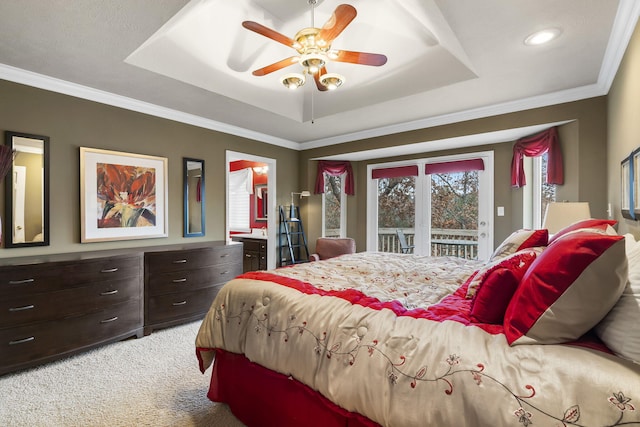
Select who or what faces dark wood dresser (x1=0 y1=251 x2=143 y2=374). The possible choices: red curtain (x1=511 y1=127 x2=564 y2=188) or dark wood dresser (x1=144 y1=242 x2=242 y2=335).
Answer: the red curtain

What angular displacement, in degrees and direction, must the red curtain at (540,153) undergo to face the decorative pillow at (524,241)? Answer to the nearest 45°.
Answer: approximately 45° to its left

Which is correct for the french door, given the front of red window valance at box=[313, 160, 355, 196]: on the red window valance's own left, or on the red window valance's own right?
on the red window valance's own left

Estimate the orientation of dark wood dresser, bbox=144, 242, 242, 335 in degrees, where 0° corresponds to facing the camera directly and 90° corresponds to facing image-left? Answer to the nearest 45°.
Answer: approximately 315°

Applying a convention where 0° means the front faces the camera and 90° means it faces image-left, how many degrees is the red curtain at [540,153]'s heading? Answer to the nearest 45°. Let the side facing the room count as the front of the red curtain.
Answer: approximately 45°

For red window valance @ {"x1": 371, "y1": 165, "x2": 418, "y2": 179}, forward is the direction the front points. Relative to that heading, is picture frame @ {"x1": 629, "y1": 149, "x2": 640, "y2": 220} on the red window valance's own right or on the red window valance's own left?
on the red window valance's own left

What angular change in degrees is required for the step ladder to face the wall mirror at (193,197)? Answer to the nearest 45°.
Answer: approximately 90° to its right

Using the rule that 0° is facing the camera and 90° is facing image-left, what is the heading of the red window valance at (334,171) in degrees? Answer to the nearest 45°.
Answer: approximately 0°
